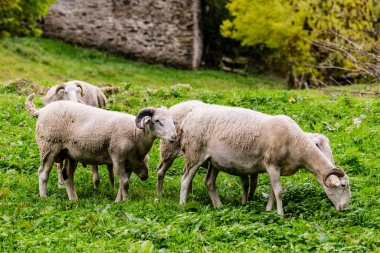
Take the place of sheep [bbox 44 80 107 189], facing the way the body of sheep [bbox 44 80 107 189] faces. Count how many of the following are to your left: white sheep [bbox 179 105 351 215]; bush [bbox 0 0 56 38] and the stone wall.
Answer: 1

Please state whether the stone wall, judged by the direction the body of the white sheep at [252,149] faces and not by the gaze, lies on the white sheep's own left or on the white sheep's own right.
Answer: on the white sheep's own left

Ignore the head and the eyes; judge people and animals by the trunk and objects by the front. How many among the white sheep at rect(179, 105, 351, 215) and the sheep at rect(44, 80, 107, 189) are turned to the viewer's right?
1

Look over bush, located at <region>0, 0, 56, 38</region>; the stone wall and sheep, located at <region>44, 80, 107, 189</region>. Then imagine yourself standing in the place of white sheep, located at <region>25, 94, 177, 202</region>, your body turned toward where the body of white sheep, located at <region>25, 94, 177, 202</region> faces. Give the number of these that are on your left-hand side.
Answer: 3

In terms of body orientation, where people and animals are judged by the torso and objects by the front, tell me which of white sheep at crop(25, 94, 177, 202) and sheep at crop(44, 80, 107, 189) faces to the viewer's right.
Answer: the white sheep

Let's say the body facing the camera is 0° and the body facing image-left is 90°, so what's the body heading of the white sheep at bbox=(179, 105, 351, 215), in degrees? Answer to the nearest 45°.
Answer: approximately 270°

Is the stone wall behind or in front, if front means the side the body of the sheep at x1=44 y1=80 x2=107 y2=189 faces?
behind

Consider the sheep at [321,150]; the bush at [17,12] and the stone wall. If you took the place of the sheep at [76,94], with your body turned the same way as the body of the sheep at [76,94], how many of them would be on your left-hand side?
1

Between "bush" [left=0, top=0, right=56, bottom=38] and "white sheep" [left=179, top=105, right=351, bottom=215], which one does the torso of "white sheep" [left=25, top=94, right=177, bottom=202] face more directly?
the white sheep

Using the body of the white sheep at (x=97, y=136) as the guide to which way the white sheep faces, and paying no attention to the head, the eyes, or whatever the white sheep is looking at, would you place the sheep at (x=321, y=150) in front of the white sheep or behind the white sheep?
in front

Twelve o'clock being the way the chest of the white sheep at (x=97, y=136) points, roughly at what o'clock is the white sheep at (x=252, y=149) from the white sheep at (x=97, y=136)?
the white sheep at (x=252, y=149) is roughly at 1 o'clock from the white sheep at (x=97, y=136).

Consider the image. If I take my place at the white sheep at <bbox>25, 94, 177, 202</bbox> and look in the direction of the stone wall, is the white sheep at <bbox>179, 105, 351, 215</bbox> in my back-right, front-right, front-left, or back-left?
back-right

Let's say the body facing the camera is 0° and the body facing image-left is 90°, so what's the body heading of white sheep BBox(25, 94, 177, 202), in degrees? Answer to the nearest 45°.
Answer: approximately 270°

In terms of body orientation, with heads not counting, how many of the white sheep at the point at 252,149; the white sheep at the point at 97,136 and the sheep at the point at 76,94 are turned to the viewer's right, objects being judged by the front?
2
